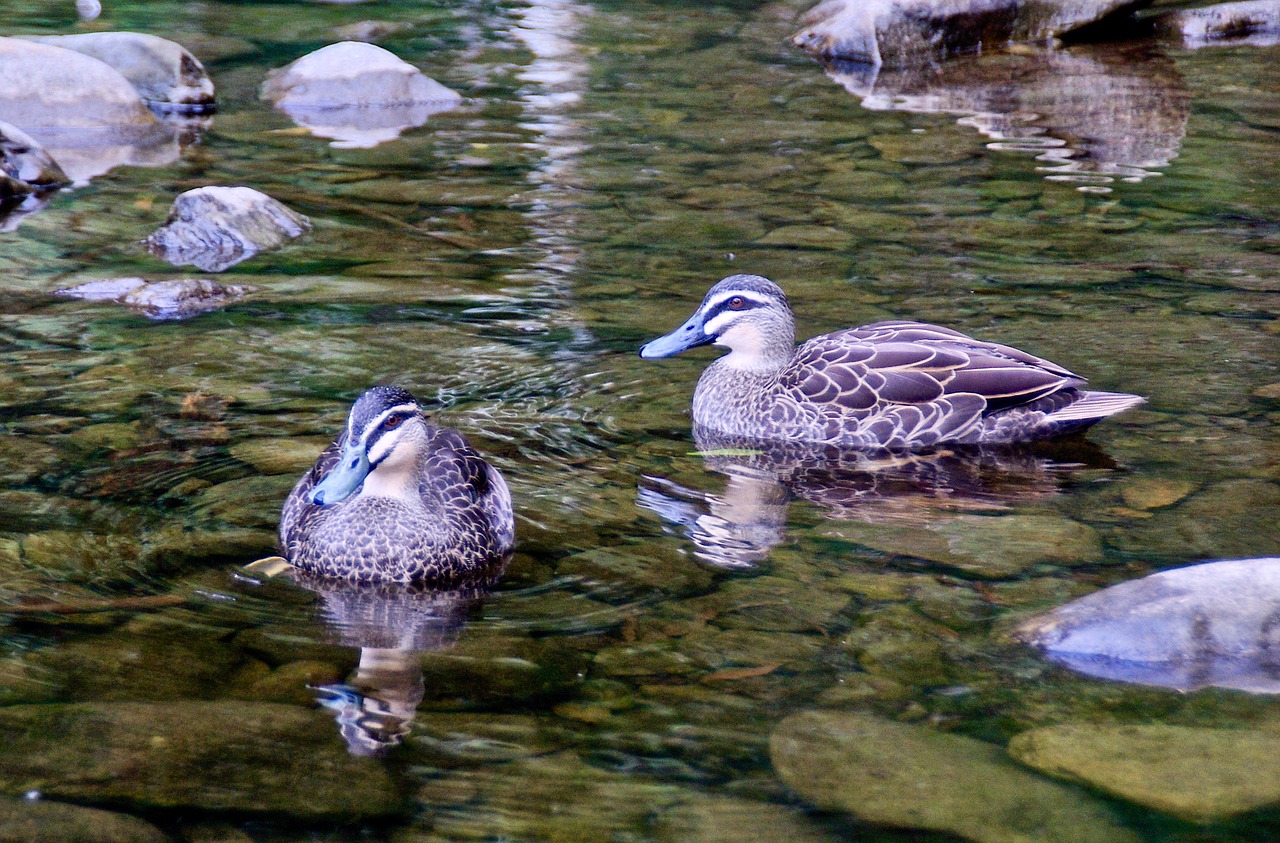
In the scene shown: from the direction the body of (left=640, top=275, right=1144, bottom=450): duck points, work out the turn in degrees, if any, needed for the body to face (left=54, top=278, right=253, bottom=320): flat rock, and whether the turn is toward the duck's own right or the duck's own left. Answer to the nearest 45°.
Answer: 0° — it already faces it

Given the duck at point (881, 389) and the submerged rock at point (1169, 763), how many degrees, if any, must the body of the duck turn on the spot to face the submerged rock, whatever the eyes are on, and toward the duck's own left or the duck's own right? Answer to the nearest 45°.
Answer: approximately 90° to the duck's own left

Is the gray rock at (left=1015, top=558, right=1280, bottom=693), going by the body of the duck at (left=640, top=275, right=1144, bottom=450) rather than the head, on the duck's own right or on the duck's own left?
on the duck's own left

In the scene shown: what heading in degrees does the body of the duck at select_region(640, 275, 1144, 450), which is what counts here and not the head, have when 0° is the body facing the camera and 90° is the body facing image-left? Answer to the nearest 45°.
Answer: approximately 90°

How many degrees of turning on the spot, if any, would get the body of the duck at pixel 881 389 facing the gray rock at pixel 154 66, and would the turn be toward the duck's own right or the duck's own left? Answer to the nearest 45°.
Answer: approximately 45° to the duck's own right

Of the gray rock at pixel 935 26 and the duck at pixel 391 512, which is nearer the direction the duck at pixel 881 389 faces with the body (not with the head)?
the duck

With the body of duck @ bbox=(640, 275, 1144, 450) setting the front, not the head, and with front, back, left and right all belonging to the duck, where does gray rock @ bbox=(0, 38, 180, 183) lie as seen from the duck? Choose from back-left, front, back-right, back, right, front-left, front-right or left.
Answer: front-right

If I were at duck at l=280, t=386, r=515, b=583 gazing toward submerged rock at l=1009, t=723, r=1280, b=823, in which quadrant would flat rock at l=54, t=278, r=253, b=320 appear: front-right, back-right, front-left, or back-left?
back-left

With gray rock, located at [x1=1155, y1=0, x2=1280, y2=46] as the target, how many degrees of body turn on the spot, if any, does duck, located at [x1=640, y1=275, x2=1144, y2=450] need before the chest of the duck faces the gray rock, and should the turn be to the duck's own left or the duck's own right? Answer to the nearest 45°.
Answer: approximately 90° to the duck's own right

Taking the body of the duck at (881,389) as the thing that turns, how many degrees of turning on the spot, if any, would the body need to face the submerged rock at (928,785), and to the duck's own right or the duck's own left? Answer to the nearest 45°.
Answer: approximately 90° to the duck's own left
